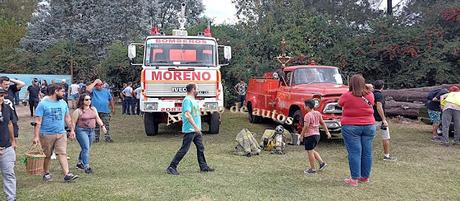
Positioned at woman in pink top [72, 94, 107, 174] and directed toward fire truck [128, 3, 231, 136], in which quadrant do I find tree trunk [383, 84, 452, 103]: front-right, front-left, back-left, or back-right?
front-right

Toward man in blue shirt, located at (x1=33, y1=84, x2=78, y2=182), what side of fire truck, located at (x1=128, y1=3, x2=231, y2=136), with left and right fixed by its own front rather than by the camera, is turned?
front

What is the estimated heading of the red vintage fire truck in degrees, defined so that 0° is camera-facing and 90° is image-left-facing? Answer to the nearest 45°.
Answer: approximately 315°

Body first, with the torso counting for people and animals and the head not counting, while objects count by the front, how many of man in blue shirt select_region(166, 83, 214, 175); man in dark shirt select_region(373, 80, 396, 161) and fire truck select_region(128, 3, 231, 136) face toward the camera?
1

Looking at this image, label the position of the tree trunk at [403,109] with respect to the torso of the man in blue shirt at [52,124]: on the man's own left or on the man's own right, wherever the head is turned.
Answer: on the man's own left

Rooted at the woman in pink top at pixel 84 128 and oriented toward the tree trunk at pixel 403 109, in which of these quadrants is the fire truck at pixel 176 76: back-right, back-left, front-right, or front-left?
front-left

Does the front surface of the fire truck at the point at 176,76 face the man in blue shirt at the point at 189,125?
yes

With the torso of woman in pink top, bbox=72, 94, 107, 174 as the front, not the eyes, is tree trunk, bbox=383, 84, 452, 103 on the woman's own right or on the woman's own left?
on the woman's own left

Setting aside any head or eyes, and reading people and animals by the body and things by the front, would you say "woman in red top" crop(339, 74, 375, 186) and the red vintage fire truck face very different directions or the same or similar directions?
very different directions

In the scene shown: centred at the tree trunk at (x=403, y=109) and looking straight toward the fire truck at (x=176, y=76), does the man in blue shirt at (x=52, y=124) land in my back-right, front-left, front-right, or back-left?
front-left

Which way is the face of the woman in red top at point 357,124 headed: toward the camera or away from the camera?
away from the camera

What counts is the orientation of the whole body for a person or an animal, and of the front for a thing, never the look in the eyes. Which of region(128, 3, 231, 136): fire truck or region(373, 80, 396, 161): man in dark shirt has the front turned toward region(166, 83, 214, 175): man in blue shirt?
the fire truck
